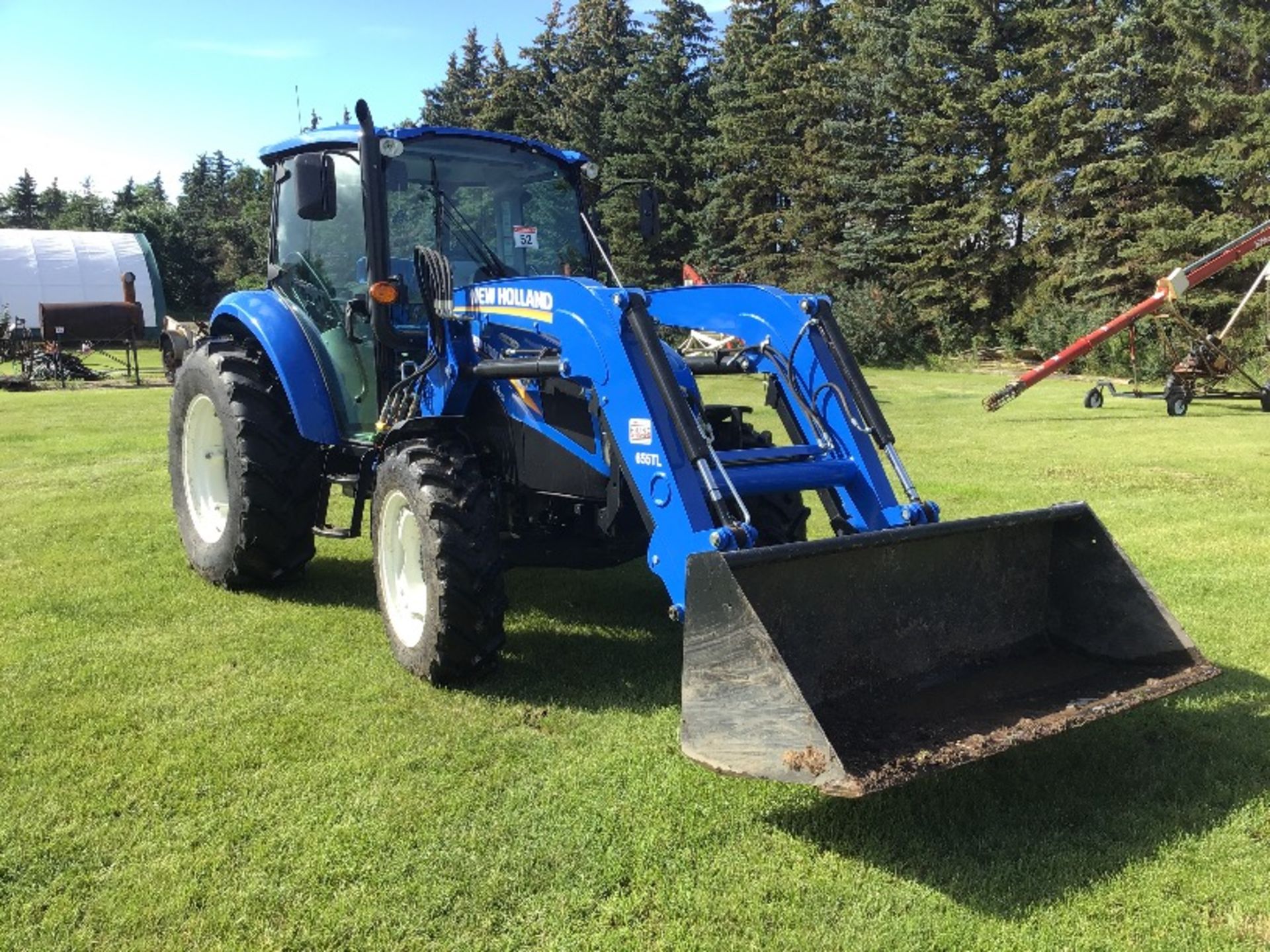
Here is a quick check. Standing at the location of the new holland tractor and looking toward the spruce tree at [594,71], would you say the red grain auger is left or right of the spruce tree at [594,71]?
right

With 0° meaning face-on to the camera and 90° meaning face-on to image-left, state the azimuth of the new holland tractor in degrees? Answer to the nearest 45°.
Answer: approximately 315°

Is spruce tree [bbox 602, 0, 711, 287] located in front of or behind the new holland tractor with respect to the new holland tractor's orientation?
behind

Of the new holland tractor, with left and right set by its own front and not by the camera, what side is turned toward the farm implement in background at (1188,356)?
left

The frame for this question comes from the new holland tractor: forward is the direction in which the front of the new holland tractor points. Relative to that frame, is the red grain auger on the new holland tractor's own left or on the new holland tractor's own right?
on the new holland tractor's own left

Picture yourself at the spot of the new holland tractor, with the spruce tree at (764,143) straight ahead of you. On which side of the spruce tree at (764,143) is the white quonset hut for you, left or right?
left

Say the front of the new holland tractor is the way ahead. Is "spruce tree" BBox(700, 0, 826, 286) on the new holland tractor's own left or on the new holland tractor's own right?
on the new holland tractor's own left

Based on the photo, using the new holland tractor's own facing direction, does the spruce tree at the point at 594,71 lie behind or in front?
behind

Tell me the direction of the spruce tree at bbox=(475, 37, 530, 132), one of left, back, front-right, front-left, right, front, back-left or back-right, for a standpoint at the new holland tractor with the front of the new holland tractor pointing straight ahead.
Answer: back-left

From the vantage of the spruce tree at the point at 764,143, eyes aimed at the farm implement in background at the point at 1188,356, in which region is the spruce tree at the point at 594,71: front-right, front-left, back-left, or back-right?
back-right

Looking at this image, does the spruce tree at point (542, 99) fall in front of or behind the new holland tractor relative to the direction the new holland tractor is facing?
behind
